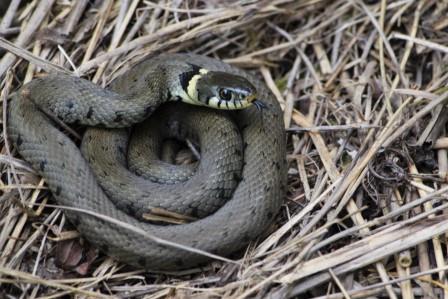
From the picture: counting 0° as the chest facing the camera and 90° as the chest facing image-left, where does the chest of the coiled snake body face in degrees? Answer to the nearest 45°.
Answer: approximately 270°
